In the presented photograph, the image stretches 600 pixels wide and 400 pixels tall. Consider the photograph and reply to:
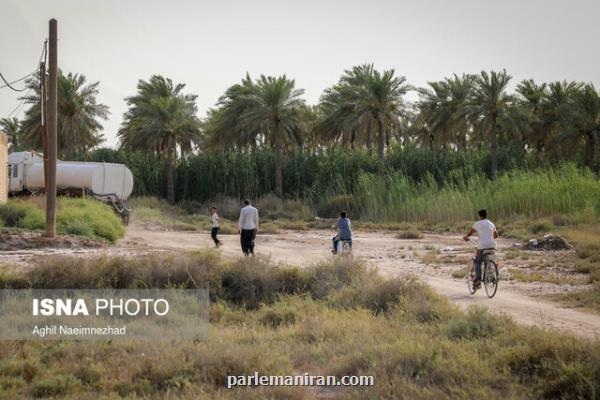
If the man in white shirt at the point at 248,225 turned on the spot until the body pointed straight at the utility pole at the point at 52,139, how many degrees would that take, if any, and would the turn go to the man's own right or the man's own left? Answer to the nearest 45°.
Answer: approximately 45° to the man's own left

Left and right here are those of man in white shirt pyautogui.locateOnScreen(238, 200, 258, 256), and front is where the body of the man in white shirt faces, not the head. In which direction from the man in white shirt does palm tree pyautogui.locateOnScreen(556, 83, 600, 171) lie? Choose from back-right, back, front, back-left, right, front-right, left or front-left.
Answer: front-right

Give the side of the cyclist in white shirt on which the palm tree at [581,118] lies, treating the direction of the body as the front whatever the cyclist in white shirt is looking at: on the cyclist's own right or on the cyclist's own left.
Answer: on the cyclist's own right

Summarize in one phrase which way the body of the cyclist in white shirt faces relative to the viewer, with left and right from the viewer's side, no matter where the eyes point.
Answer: facing away from the viewer and to the left of the viewer

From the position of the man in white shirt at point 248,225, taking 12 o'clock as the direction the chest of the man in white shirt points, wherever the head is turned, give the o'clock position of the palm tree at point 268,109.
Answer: The palm tree is roughly at 12 o'clock from the man in white shirt.

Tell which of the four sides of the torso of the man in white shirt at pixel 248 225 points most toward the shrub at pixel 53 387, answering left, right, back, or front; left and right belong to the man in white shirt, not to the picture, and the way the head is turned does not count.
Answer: back

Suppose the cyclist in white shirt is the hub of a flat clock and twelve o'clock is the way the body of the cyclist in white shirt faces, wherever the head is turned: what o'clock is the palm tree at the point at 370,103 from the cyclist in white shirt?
The palm tree is roughly at 1 o'clock from the cyclist in white shirt.

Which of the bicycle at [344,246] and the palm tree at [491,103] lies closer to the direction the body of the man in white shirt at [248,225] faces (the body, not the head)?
the palm tree

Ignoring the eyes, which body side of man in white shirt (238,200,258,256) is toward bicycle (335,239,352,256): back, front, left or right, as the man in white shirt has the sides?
right

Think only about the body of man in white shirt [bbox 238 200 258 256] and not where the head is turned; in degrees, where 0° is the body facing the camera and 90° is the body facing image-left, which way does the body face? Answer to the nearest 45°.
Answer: approximately 180°
